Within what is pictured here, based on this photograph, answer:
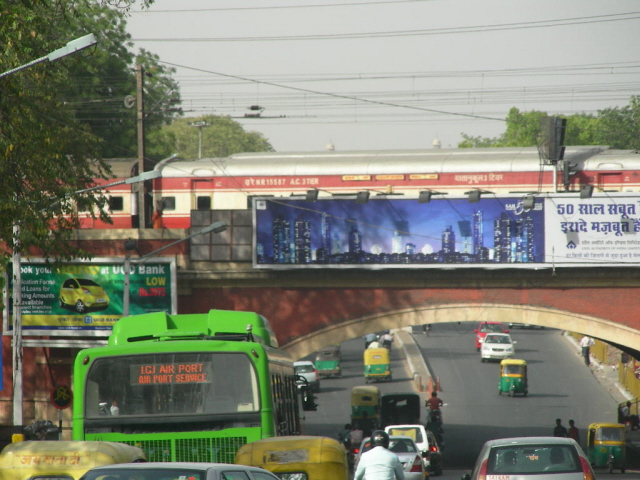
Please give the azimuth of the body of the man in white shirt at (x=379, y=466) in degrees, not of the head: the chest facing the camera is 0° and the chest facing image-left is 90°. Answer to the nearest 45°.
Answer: approximately 180°

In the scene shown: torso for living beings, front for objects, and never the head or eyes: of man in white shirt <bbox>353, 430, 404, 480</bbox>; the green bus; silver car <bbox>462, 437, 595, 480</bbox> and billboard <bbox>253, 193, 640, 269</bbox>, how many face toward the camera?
1

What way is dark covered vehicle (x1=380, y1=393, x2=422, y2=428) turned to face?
away from the camera

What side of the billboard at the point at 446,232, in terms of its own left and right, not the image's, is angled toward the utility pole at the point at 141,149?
right

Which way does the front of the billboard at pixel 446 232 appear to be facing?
toward the camera

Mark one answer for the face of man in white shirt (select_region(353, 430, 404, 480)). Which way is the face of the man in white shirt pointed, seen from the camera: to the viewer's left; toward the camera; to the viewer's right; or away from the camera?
away from the camera

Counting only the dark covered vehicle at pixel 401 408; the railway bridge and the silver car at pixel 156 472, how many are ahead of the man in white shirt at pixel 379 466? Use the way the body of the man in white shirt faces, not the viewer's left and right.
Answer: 2

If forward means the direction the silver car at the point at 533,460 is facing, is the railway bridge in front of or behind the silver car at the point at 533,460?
in front

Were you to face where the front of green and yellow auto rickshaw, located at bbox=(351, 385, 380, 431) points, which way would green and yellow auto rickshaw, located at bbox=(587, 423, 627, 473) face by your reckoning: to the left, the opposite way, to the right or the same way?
the opposite way

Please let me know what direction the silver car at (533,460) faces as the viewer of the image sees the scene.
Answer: facing away from the viewer

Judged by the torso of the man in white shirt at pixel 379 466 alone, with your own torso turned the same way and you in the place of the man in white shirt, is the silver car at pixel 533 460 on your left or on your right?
on your right

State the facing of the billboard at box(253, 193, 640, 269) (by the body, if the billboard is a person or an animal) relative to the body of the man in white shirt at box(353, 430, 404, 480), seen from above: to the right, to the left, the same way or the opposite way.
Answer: the opposite way

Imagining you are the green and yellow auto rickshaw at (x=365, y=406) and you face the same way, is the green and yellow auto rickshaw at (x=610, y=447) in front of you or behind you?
behind
